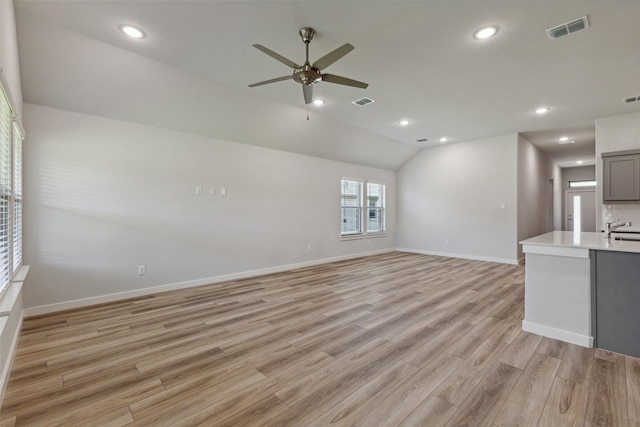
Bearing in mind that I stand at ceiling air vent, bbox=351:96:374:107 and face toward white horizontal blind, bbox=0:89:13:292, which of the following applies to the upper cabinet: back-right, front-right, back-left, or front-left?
back-left

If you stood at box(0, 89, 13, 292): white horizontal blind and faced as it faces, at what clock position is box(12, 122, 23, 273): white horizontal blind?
box(12, 122, 23, 273): white horizontal blind is roughly at 9 o'clock from box(0, 89, 13, 292): white horizontal blind.

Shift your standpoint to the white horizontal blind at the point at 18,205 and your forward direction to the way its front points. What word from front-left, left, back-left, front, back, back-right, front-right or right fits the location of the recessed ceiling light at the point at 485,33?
front-right

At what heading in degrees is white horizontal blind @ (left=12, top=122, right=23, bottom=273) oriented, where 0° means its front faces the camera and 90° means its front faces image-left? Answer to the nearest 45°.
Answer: approximately 270°

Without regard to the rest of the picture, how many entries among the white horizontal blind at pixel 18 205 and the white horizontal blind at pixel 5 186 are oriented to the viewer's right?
2

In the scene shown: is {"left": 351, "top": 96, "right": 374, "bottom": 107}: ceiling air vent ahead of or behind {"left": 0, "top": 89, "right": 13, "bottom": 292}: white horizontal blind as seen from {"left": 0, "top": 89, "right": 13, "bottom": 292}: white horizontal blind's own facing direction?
ahead

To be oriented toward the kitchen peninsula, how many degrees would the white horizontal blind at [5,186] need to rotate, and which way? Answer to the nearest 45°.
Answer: approximately 45° to its right

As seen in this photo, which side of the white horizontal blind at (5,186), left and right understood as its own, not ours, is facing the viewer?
right

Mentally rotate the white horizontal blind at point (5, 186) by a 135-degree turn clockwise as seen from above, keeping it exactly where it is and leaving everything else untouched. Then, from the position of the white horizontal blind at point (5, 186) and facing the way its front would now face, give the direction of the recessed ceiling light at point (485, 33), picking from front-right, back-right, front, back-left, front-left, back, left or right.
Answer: left

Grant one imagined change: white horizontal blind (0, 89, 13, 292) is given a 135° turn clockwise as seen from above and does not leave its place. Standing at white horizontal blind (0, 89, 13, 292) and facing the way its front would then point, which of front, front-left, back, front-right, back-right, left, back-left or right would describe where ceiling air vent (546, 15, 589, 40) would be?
left

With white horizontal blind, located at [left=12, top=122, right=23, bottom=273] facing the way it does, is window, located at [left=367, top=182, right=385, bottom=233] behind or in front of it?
in front

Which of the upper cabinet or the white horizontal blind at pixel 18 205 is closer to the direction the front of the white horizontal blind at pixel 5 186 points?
the upper cabinet
